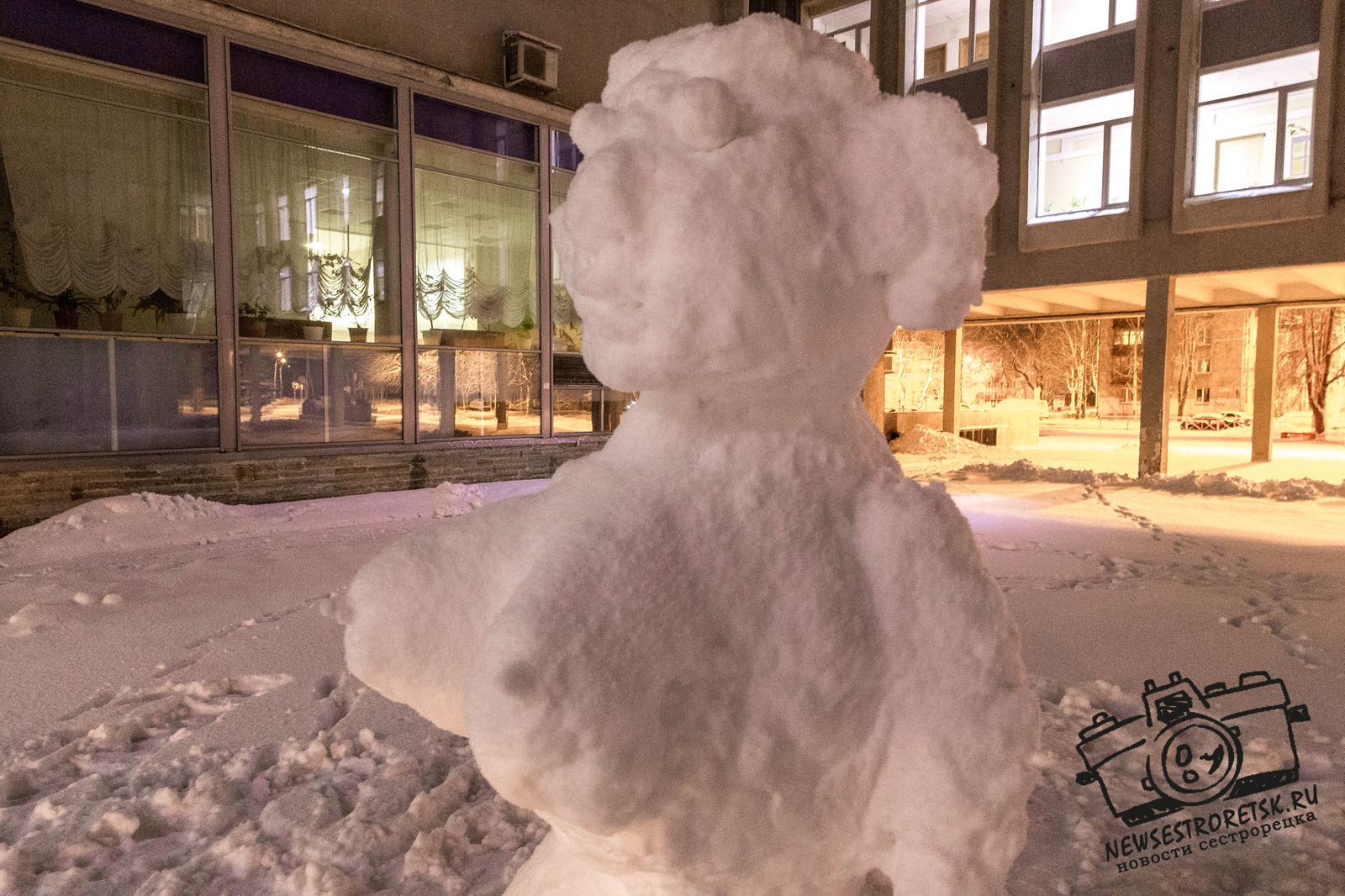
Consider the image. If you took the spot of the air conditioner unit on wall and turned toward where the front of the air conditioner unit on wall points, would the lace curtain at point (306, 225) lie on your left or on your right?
on your right

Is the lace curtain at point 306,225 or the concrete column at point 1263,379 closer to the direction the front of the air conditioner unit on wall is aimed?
the concrete column

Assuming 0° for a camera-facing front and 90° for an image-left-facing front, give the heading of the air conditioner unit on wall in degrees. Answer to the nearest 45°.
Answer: approximately 315°

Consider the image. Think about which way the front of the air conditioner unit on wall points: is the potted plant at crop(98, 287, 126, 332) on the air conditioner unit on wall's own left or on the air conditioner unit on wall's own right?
on the air conditioner unit on wall's own right
